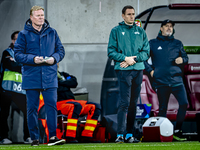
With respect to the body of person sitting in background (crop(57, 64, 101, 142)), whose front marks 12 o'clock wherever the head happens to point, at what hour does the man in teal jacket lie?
The man in teal jacket is roughly at 11 o'clock from the person sitting in background.

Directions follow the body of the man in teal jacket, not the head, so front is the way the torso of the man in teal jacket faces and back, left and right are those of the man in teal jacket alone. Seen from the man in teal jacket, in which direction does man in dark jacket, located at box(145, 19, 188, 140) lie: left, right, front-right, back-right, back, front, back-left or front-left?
back-left

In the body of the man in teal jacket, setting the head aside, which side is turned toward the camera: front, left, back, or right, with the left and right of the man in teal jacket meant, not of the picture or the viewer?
front

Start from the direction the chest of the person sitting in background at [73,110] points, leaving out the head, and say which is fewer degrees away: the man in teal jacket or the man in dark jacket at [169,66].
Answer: the man in teal jacket

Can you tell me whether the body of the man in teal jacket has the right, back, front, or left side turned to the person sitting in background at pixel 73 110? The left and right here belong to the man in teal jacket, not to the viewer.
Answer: right

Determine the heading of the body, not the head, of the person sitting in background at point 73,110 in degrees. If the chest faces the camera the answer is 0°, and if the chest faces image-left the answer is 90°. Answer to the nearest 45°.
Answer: approximately 315°

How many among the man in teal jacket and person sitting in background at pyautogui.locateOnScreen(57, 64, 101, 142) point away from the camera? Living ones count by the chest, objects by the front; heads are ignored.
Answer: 0

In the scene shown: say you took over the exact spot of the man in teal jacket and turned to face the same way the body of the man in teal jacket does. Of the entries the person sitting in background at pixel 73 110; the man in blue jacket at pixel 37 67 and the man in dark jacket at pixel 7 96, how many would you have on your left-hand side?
0

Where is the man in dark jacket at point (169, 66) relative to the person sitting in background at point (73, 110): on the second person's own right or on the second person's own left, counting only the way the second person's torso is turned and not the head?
on the second person's own left
